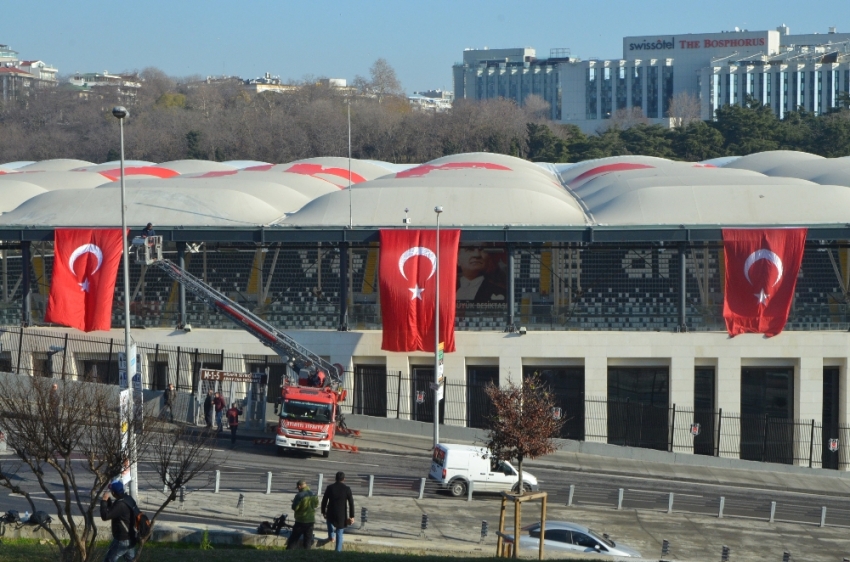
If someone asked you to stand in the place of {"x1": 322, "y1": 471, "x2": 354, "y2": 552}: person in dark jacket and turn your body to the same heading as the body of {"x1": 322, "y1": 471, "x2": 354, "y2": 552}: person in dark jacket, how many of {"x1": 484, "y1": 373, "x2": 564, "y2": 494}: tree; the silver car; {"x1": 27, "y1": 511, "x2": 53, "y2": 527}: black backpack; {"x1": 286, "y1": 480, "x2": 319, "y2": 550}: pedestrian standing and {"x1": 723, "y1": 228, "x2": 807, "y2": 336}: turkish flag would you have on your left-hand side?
2

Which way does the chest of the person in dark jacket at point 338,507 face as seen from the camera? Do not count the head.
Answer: away from the camera

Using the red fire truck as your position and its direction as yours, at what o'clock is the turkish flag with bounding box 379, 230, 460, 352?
The turkish flag is roughly at 7 o'clock from the red fire truck.

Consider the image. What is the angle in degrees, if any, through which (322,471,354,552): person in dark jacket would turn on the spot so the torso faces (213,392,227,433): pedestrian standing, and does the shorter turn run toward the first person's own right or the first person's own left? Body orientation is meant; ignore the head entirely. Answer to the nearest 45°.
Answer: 0° — they already face them

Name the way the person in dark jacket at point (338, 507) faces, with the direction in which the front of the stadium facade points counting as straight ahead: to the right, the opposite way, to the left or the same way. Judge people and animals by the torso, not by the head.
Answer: the opposite way

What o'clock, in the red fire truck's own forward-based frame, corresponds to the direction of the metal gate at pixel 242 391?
The metal gate is roughly at 5 o'clock from the red fire truck.

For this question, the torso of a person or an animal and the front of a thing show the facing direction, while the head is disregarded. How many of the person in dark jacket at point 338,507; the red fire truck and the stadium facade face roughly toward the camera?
2

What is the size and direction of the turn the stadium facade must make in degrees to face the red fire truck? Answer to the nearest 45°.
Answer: approximately 45° to its right

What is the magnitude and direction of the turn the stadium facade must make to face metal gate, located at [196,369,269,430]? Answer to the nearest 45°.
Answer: approximately 45° to its right

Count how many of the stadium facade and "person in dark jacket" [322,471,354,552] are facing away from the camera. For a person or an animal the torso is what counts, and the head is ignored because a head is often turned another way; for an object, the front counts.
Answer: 1

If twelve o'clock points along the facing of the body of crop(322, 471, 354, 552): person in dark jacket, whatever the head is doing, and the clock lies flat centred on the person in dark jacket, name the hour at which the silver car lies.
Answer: The silver car is roughly at 2 o'clock from the person in dark jacket.

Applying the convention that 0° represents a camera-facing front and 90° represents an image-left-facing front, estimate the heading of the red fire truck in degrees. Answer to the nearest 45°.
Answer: approximately 0°

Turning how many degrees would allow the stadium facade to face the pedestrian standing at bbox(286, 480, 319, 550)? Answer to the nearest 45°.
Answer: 0° — it already faces them

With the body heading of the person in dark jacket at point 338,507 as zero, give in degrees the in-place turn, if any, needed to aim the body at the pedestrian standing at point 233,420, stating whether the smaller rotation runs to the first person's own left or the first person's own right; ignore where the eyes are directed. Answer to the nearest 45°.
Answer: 0° — they already face them
